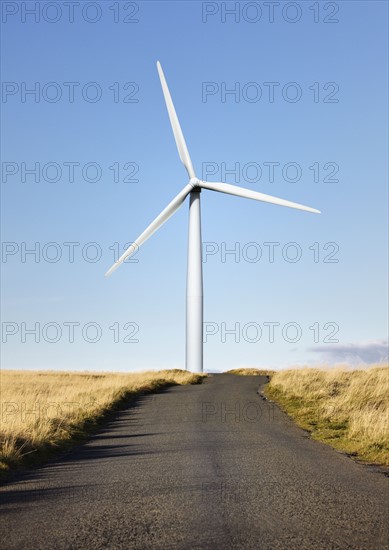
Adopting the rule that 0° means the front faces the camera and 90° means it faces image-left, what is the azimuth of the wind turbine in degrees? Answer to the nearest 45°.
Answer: approximately 0°
